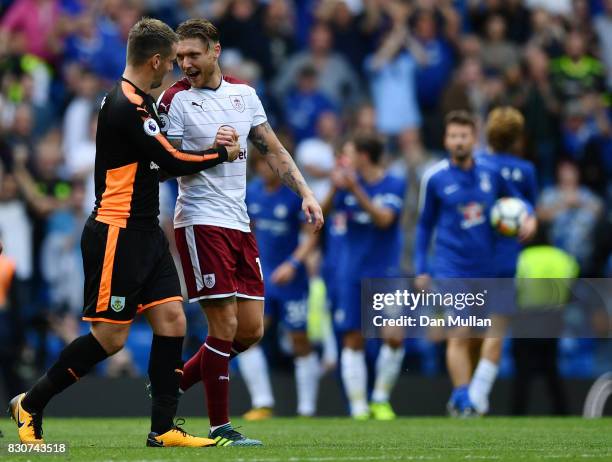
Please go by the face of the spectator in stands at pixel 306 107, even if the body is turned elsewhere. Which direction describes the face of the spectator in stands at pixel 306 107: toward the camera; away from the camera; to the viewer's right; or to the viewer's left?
toward the camera

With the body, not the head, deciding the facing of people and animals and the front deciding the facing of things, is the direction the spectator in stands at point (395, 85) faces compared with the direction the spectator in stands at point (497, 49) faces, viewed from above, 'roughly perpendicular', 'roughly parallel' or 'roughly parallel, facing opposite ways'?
roughly parallel

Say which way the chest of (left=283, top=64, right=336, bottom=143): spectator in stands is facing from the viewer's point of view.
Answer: toward the camera

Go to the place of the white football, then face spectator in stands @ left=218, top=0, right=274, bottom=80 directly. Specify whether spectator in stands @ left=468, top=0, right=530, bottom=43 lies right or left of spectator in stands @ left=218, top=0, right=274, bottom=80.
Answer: right

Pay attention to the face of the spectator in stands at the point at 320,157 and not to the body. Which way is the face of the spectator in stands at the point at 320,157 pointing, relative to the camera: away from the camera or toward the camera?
toward the camera

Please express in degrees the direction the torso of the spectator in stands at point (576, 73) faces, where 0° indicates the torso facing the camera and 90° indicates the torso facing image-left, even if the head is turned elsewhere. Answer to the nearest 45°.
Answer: approximately 0°

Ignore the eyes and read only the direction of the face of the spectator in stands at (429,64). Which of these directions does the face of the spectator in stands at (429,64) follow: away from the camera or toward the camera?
toward the camera

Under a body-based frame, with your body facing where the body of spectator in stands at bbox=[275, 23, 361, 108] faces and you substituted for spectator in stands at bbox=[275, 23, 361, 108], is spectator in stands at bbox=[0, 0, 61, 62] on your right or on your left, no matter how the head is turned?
on your right

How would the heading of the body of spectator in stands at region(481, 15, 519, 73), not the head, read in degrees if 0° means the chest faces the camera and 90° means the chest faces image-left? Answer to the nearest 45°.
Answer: approximately 0°

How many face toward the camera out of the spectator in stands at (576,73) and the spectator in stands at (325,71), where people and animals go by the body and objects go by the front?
2

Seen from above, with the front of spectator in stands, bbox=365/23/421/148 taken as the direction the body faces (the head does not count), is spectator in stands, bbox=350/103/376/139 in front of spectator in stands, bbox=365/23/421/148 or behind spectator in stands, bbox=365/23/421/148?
in front

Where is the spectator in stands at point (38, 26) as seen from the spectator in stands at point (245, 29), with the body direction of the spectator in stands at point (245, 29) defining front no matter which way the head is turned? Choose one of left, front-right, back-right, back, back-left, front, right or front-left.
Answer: right

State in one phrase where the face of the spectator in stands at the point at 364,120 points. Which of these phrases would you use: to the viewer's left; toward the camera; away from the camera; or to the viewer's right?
toward the camera

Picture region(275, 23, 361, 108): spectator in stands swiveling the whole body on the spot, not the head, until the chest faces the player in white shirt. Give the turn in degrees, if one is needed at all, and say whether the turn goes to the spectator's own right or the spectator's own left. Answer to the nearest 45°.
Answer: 0° — they already face them

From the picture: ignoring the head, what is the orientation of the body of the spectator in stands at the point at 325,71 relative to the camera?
toward the camera

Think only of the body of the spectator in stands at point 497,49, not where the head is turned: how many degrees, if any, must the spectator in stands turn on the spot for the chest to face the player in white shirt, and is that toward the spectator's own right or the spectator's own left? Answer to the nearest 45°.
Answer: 0° — they already face them
